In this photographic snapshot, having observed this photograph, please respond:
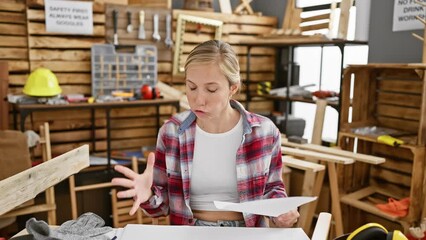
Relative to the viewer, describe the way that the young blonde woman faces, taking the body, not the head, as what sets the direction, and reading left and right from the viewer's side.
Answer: facing the viewer

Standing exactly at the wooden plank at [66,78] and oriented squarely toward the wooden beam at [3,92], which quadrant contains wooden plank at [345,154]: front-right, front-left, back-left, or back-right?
back-left

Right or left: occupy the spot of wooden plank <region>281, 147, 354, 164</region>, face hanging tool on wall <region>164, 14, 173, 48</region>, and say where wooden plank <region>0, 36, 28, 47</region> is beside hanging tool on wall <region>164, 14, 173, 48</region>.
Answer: left

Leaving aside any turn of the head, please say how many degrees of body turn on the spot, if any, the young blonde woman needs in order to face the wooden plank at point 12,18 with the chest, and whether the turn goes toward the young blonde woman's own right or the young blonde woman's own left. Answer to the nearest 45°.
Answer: approximately 135° to the young blonde woman's own right

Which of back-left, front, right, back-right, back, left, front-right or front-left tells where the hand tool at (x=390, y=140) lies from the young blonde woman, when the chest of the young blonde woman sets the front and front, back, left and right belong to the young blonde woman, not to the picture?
back-left
